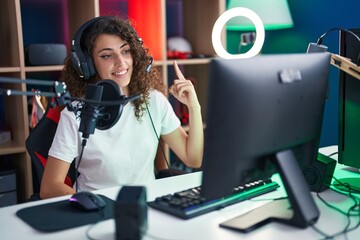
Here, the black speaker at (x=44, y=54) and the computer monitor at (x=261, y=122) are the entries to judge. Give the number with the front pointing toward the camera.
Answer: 1

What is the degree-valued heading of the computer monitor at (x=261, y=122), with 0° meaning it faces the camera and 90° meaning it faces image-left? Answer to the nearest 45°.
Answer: approximately 135°

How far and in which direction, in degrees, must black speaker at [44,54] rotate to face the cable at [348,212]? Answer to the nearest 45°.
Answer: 0° — it already faces it

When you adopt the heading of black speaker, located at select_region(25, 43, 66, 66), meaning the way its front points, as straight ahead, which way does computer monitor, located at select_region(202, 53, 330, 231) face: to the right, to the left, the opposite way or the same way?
the opposite way

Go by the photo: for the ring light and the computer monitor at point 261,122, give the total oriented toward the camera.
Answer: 1
